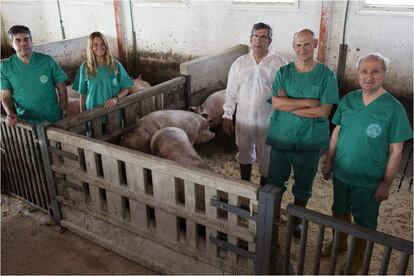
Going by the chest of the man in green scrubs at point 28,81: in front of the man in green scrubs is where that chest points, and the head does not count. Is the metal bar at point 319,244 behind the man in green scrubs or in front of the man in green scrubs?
in front

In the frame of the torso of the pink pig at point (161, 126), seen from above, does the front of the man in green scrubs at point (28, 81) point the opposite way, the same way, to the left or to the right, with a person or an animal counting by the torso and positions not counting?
to the right

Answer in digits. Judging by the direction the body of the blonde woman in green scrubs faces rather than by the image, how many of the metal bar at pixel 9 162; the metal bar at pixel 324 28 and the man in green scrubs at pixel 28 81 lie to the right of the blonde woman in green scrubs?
2

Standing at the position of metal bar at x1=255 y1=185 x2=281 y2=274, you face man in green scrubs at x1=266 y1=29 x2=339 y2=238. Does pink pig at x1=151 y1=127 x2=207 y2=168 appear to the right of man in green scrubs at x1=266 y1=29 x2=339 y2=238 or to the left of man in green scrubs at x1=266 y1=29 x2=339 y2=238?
left

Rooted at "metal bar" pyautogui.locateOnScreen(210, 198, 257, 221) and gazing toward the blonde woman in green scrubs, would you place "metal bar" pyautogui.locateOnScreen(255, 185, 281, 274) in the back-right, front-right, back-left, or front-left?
back-right

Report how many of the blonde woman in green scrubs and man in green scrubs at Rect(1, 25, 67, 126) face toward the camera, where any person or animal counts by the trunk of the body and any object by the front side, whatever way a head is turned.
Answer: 2

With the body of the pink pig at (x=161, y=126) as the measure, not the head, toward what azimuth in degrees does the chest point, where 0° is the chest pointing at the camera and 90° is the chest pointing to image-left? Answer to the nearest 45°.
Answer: approximately 270°

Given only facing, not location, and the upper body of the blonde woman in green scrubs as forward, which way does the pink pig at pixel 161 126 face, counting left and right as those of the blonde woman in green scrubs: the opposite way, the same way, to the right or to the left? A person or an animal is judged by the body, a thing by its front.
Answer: to the left

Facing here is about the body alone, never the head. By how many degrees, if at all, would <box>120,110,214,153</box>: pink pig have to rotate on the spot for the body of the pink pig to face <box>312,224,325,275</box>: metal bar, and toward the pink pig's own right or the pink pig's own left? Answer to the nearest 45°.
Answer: approximately 90° to the pink pig's own right

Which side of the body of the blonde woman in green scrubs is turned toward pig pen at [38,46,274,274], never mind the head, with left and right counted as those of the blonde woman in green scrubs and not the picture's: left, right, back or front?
front

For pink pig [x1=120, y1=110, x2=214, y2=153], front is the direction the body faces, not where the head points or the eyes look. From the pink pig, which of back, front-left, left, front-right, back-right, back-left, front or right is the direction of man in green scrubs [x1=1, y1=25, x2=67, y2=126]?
back
